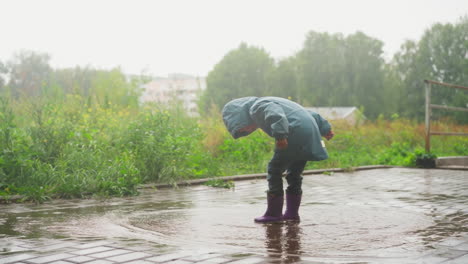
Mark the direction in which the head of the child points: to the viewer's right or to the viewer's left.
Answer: to the viewer's left

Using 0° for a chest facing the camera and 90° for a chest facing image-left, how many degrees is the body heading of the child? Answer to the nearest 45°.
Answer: approximately 90°
